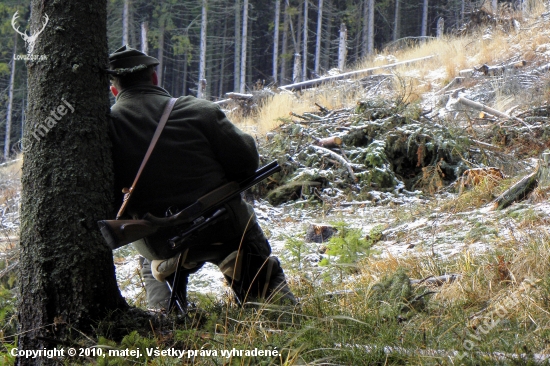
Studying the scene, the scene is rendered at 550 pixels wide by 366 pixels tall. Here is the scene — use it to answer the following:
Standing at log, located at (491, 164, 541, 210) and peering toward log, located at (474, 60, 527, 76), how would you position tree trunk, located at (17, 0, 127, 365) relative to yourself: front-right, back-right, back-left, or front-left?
back-left

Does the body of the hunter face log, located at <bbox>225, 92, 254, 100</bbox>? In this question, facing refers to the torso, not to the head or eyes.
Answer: yes

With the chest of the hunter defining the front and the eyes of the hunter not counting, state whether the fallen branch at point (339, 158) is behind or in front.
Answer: in front

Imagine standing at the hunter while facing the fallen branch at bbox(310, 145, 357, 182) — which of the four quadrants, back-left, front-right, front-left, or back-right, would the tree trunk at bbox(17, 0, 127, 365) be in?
back-left

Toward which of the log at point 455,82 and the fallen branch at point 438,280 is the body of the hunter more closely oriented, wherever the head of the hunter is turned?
the log

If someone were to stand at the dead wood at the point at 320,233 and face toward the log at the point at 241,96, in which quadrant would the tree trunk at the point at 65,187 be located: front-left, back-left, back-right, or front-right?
back-left

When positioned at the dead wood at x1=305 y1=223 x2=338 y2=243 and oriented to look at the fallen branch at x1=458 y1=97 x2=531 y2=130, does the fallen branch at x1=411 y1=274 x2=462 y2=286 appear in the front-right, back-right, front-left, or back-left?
back-right

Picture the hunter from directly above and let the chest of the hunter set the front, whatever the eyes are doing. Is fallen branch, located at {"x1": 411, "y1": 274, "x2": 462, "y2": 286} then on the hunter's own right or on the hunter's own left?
on the hunter's own right

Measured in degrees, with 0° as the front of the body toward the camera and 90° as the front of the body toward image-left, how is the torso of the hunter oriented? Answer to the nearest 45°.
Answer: approximately 180°

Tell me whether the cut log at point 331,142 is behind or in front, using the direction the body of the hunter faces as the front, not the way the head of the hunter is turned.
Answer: in front
